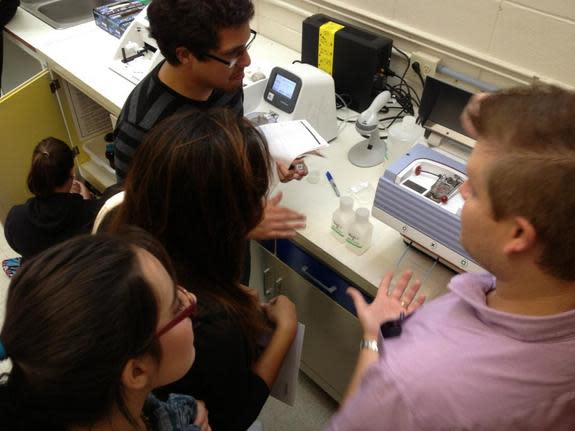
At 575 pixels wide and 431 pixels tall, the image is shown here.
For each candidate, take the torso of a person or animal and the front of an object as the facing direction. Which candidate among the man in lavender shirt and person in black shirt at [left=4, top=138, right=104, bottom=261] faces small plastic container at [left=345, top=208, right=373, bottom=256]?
the man in lavender shirt

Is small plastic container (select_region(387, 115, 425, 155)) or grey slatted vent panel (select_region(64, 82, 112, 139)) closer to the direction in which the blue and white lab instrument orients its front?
the grey slatted vent panel

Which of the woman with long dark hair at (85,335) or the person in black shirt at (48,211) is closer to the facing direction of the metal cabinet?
the woman with long dark hair

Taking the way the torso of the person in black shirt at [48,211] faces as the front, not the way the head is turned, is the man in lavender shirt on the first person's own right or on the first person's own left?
on the first person's own right

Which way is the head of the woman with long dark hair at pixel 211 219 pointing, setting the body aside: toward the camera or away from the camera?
away from the camera

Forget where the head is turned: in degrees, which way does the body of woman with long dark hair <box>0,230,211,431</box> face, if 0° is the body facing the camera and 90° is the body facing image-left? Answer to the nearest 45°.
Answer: approximately 225°

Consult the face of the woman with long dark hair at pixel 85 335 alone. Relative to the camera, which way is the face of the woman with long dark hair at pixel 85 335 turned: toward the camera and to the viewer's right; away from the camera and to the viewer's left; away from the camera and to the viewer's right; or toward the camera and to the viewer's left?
away from the camera and to the viewer's right

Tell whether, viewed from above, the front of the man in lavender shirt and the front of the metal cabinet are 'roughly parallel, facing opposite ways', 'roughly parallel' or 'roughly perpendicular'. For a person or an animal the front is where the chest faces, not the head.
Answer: roughly perpendicular

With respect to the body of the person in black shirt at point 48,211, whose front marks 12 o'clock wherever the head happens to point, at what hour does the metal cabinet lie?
The metal cabinet is roughly at 3 o'clock from the person in black shirt.

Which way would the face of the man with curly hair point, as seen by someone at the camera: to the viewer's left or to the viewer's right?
to the viewer's right

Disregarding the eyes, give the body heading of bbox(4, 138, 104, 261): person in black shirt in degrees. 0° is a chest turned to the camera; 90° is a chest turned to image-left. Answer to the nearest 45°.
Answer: approximately 225°
